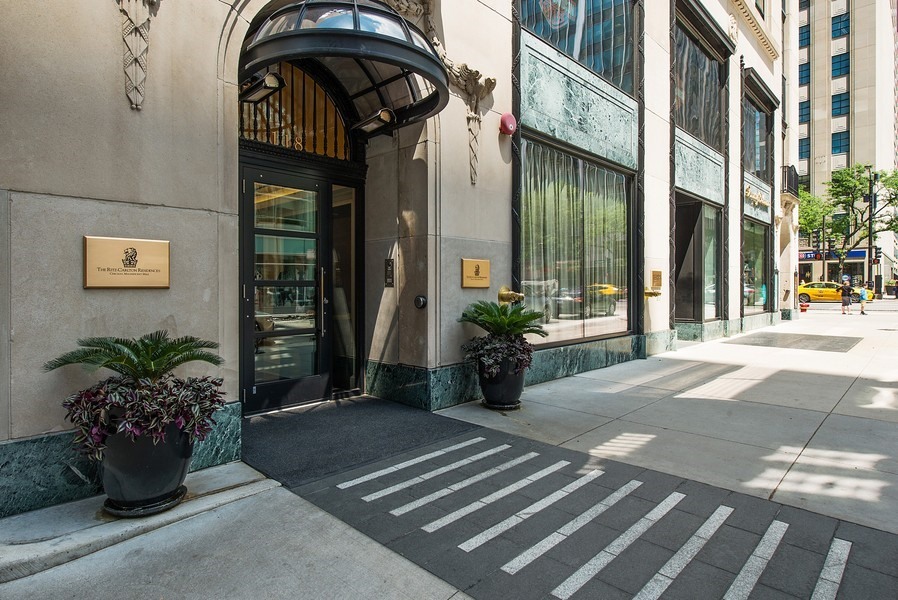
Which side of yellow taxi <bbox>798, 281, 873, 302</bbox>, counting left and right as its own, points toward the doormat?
right

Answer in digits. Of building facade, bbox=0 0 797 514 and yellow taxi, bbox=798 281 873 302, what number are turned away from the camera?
0

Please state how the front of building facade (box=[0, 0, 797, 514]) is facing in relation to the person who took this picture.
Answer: facing the viewer and to the right of the viewer

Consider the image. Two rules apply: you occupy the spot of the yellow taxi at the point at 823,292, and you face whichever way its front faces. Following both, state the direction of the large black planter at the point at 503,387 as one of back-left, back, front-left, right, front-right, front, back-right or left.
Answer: right

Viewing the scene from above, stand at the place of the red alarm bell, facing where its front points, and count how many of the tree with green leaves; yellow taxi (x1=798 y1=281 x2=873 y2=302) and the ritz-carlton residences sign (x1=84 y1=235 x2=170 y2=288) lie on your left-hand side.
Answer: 2

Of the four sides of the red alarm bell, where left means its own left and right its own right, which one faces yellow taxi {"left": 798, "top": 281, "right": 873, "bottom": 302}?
left

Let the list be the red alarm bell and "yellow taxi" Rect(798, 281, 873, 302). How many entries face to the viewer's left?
0

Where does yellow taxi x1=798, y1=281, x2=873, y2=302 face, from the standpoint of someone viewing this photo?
facing to the right of the viewer

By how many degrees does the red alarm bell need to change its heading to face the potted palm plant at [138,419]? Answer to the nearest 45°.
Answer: approximately 90° to its right

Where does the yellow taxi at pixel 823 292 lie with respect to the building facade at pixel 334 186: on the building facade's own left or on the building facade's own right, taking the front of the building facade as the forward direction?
on the building facade's own left

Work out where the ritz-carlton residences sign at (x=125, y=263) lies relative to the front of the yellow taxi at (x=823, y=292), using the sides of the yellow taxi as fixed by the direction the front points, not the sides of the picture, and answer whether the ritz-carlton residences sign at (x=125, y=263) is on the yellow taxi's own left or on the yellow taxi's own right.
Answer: on the yellow taxi's own right

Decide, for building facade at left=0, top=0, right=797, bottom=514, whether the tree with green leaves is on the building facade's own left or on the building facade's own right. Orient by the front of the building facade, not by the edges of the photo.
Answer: on the building facade's own left
